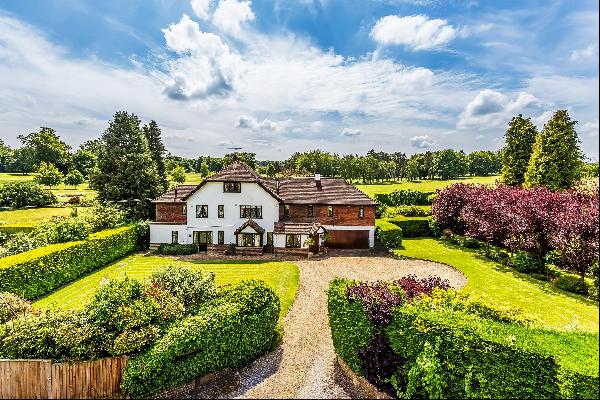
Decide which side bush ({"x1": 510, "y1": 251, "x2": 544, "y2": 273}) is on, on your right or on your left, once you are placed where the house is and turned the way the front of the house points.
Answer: on your left

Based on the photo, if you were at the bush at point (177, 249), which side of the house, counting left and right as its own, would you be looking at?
right

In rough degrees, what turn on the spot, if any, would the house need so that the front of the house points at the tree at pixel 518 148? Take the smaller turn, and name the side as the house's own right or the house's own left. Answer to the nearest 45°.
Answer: approximately 90° to the house's own left

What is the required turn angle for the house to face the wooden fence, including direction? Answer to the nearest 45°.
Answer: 0° — it already faces it

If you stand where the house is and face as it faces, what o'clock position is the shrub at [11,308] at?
The shrub is roughly at 1 o'clock from the house.

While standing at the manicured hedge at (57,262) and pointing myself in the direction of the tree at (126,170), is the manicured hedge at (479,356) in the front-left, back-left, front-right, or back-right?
back-right

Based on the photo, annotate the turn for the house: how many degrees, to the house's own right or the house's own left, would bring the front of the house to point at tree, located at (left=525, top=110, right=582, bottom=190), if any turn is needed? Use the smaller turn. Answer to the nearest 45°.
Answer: approximately 90° to the house's own left

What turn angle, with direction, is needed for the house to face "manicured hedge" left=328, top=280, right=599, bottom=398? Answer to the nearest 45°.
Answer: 0° — it already faces it

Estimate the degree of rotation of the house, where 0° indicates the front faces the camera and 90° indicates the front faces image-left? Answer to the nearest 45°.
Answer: approximately 0°

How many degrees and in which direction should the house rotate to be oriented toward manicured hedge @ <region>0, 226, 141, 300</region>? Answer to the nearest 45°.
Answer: approximately 45° to its right

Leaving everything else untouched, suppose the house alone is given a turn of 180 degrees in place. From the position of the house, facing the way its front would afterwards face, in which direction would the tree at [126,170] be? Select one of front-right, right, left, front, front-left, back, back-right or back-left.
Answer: front-left

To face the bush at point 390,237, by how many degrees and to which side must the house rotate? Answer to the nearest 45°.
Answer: approximately 90° to its left
